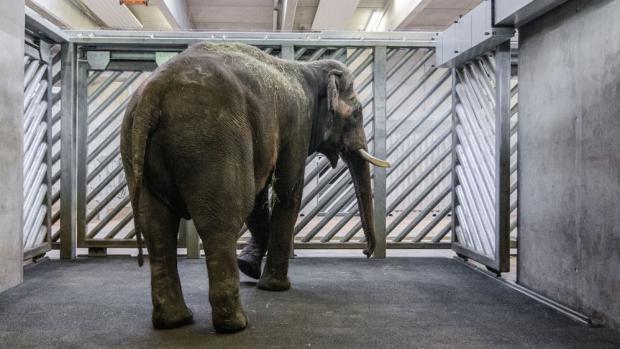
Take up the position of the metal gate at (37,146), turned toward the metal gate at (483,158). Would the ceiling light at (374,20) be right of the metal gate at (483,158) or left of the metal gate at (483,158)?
left

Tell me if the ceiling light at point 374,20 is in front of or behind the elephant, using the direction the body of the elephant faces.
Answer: in front

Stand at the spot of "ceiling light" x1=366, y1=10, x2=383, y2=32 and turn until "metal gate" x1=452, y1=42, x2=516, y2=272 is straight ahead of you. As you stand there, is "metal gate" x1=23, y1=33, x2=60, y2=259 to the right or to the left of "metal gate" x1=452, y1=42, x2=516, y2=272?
right

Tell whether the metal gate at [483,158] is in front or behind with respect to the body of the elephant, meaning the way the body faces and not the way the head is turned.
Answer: in front

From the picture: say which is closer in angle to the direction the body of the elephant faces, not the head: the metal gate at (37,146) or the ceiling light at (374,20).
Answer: the ceiling light

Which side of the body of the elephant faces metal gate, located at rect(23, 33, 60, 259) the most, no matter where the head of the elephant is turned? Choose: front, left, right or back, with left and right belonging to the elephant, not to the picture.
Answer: left

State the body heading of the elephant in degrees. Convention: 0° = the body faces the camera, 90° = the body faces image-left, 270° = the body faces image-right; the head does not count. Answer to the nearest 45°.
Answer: approximately 225°
